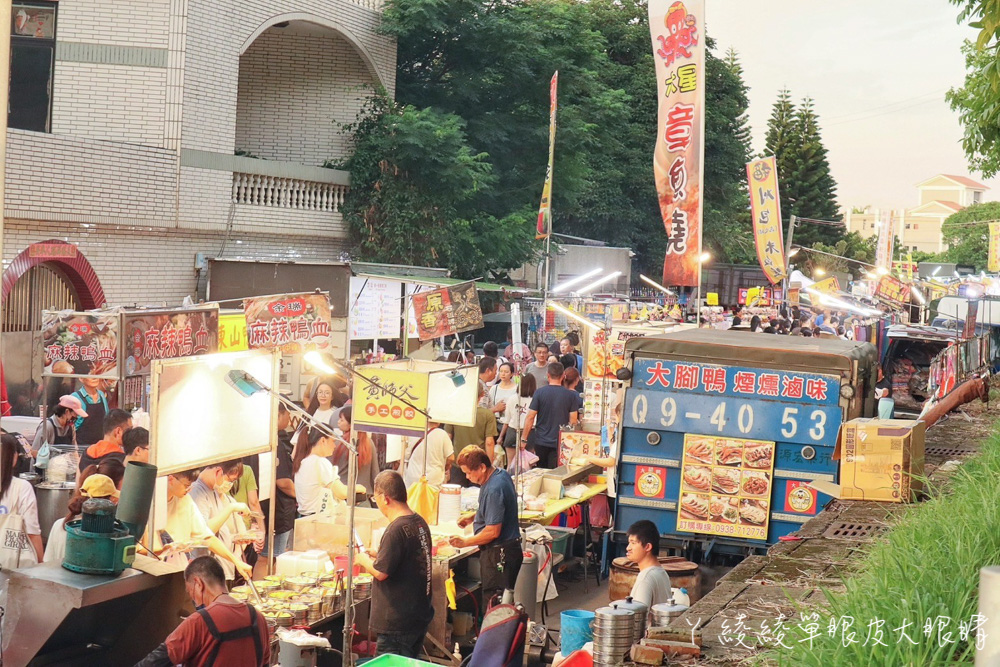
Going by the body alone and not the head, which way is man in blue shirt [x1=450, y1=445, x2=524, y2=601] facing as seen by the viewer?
to the viewer's left

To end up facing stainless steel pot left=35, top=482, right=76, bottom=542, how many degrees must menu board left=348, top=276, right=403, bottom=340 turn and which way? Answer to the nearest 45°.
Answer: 0° — it already faces it

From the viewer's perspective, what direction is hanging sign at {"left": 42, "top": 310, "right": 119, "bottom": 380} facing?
toward the camera

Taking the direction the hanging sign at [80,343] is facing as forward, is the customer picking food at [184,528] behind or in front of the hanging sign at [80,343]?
in front

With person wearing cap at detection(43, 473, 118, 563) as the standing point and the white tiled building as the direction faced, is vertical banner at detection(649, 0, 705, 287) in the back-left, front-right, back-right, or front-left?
front-right

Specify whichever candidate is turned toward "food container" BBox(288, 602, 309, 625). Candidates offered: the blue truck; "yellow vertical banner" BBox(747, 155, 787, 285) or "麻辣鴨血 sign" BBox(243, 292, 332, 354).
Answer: the 麻辣鴨血 sign

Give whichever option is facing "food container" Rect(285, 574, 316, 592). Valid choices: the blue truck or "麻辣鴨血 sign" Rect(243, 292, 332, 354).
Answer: the 麻辣鴨血 sign

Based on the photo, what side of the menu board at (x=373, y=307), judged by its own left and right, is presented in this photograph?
front

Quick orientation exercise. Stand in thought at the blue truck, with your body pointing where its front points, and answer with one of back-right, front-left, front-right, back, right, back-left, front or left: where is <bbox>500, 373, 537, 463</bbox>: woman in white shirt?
front-left

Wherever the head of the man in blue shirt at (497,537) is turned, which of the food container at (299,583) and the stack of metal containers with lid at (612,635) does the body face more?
the food container

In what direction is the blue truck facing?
away from the camera

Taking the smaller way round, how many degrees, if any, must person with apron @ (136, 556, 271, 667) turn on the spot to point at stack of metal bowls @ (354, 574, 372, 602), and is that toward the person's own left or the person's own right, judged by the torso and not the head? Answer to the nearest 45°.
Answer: approximately 90° to the person's own right

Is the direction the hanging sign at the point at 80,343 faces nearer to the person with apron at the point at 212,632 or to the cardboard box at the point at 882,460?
the person with apron
